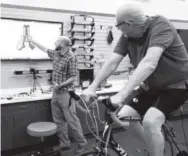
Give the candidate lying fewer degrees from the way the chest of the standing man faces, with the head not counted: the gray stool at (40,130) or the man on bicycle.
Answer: the gray stool

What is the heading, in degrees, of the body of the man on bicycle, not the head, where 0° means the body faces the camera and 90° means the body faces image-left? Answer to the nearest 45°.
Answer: approximately 45°

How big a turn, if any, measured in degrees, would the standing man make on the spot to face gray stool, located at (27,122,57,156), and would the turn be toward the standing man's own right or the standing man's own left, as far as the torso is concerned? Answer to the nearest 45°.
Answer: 0° — they already face it

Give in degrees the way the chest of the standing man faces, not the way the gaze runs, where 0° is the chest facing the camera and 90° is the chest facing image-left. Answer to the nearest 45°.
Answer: approximately 45°
